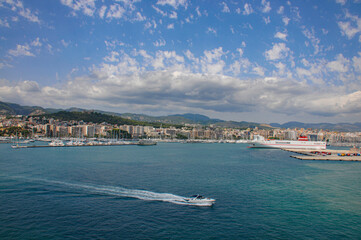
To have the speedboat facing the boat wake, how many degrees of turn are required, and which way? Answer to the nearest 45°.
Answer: approximately 135° to its right

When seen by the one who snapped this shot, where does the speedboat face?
facing the viewer and to the right of the viewer
